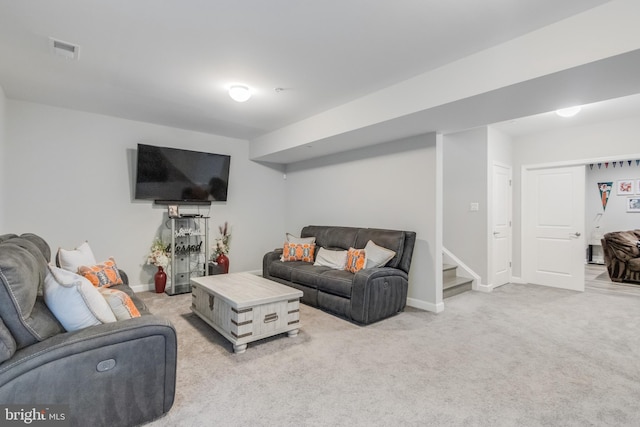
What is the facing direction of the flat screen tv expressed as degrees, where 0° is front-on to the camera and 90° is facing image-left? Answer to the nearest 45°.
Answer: approximately 315°

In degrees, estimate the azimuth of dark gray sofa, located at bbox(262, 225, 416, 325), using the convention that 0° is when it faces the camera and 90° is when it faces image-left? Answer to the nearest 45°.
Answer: approximately 45°

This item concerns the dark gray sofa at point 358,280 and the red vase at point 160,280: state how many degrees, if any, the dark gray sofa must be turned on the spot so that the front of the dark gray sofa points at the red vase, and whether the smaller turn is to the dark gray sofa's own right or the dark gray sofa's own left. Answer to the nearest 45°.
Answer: approximately 45° to the dark gray sofa's own right

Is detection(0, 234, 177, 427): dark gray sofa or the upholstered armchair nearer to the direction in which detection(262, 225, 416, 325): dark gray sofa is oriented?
the dark gray sofa

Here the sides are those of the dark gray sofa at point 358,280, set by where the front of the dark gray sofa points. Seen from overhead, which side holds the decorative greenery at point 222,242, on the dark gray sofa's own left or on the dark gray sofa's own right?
on the dark gray sofa's own right

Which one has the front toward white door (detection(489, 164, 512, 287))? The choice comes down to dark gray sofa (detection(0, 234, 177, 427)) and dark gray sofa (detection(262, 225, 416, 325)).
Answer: dark gray sofa (detection(0, 234, 177, 427))

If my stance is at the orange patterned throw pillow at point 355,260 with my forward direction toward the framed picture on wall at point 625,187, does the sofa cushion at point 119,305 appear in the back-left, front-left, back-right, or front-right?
back-right

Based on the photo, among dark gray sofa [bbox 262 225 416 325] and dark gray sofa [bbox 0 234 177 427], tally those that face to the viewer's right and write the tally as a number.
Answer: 1

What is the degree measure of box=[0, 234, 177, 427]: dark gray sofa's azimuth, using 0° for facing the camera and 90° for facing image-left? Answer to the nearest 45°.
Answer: approximately 270°
